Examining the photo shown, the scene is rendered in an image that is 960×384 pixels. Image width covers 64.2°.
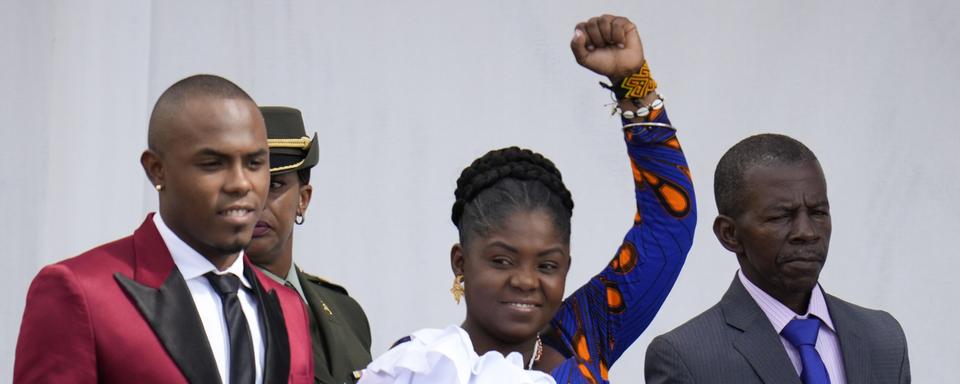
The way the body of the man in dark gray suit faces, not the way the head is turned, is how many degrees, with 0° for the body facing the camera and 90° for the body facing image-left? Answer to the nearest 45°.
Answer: approximately 315°

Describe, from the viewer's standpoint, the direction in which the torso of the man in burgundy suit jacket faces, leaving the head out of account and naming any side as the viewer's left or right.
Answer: facing the viewer and to the right of the viewer

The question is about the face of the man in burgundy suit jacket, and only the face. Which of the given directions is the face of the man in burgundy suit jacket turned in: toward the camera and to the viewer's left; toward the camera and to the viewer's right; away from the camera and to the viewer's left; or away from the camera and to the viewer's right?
toward the camera and to the viewer's right

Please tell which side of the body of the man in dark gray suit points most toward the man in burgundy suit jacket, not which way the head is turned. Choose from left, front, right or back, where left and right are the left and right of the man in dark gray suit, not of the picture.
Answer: right

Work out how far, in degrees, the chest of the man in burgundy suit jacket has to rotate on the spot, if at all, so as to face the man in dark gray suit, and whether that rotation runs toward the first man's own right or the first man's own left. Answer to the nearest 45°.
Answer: approximately 45° to the first man's own left
